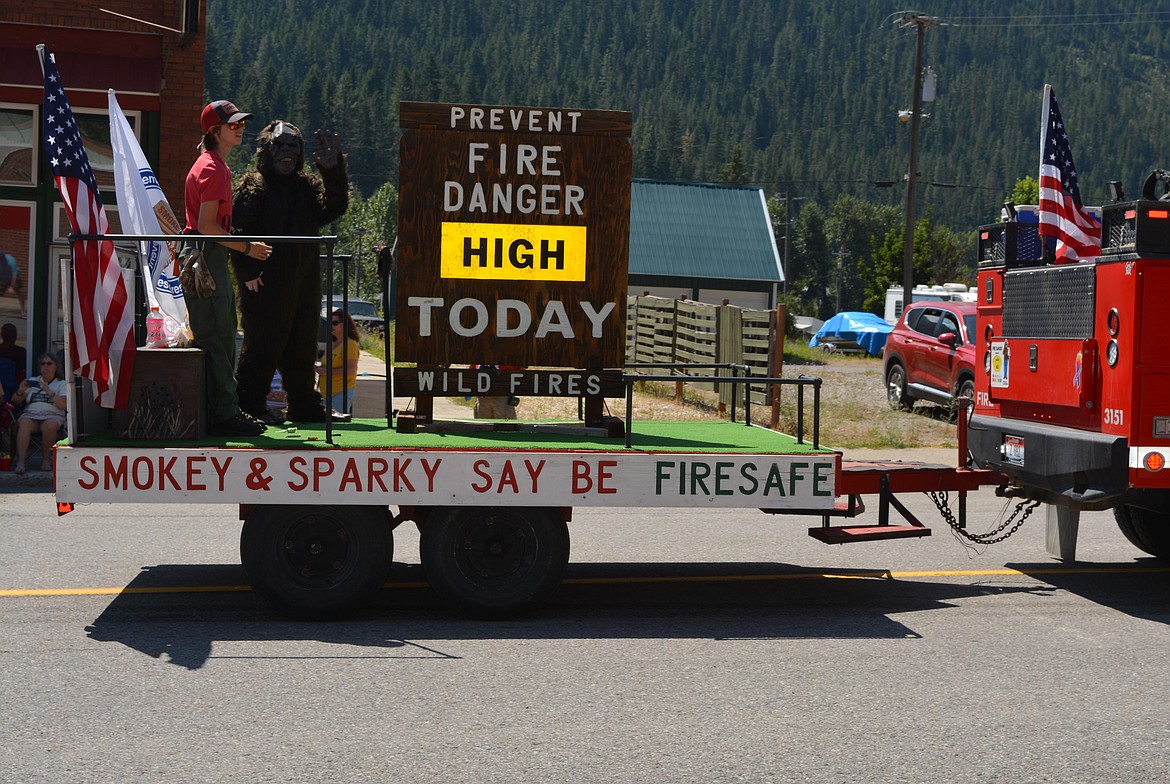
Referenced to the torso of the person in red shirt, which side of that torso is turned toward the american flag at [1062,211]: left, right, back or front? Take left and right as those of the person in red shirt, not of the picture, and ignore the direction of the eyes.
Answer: front

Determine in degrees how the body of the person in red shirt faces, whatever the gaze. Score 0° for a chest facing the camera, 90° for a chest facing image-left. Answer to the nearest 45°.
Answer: approximately 270°

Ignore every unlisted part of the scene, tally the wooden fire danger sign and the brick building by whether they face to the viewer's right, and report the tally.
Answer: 0

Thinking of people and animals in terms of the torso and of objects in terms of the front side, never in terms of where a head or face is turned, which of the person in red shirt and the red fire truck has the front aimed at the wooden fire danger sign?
the person in red shirt

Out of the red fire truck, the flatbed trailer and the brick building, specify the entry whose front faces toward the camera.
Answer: the brick building

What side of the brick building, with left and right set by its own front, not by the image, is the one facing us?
front

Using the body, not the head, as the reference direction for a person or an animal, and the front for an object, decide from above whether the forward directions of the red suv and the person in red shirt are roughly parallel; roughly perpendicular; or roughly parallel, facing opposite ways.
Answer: roughly perpendicular

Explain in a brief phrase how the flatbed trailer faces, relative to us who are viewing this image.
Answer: facing to the right of the viewer

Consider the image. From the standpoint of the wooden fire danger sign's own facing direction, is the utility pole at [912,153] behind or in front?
behind

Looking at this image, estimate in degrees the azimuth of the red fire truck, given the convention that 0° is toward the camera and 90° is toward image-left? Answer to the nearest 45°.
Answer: approximately 225°

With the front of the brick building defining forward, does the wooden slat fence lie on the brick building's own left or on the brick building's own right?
on the brick building's own left

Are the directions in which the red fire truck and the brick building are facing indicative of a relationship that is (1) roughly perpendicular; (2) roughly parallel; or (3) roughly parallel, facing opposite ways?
roughly perpendicular

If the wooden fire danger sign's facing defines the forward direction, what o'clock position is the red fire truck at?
The red fire truck is roughly at 9 o'clock from the wooden fire danger sign.

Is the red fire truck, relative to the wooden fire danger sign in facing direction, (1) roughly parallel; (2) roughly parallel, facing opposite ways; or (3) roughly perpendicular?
roughly perpendicular

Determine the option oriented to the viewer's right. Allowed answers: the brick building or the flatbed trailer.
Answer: the flatbed trailer
